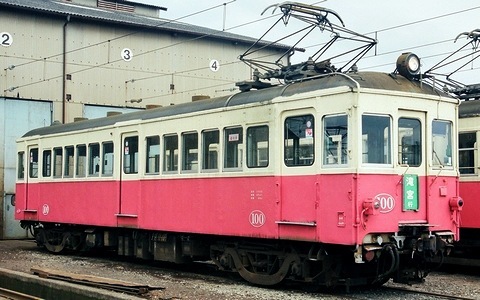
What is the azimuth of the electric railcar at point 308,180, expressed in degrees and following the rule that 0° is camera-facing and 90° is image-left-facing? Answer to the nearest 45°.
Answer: approximately 315°
